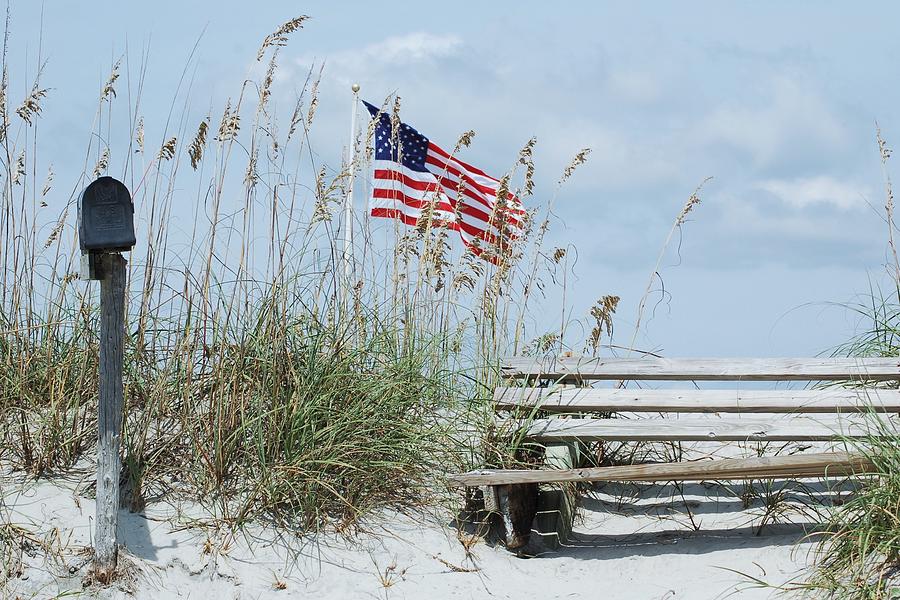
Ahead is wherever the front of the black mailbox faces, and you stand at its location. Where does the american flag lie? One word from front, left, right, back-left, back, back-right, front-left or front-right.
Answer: back-left

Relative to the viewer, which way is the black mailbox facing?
toward the camera
